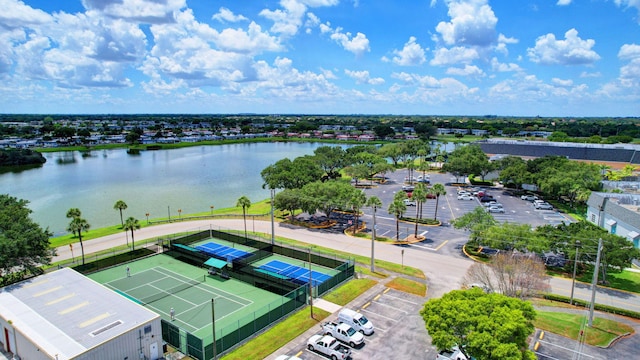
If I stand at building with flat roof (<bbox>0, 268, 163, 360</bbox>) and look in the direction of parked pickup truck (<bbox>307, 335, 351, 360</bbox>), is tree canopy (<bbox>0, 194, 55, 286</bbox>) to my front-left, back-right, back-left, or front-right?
back-left

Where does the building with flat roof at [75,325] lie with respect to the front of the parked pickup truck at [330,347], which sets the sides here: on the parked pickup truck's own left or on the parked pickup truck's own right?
on the parked pickup truck's own left

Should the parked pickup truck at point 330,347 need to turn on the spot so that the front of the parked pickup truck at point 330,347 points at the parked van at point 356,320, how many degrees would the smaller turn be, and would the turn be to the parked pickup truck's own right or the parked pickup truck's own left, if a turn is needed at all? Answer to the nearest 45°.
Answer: approximately 90° to the parked pickup truck's own right

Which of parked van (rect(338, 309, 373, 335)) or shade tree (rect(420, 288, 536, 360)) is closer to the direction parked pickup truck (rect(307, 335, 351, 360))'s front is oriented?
the parked van

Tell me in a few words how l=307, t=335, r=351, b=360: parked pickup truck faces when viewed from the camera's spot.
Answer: facing away from the viewer and to the left of the viewer

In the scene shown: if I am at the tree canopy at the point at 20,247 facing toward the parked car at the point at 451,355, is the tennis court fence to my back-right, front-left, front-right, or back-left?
front-left

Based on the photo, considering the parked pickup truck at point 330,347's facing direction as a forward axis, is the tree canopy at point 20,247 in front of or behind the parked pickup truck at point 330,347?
in front

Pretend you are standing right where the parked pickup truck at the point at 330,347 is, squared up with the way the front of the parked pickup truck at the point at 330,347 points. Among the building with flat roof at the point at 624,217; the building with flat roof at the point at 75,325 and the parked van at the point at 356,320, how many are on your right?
2

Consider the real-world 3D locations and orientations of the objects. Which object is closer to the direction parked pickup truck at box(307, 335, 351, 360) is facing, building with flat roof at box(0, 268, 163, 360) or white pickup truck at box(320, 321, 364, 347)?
the building with flat roof

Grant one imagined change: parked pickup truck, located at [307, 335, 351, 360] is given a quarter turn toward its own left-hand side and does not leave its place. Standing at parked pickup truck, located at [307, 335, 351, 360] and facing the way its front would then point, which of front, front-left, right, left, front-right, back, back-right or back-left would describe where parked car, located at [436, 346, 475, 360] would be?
back-left

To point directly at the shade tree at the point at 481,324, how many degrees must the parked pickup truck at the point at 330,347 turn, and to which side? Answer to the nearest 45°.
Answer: approximately 180°

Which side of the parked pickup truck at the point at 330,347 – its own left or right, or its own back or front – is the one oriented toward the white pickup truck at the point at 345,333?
right
